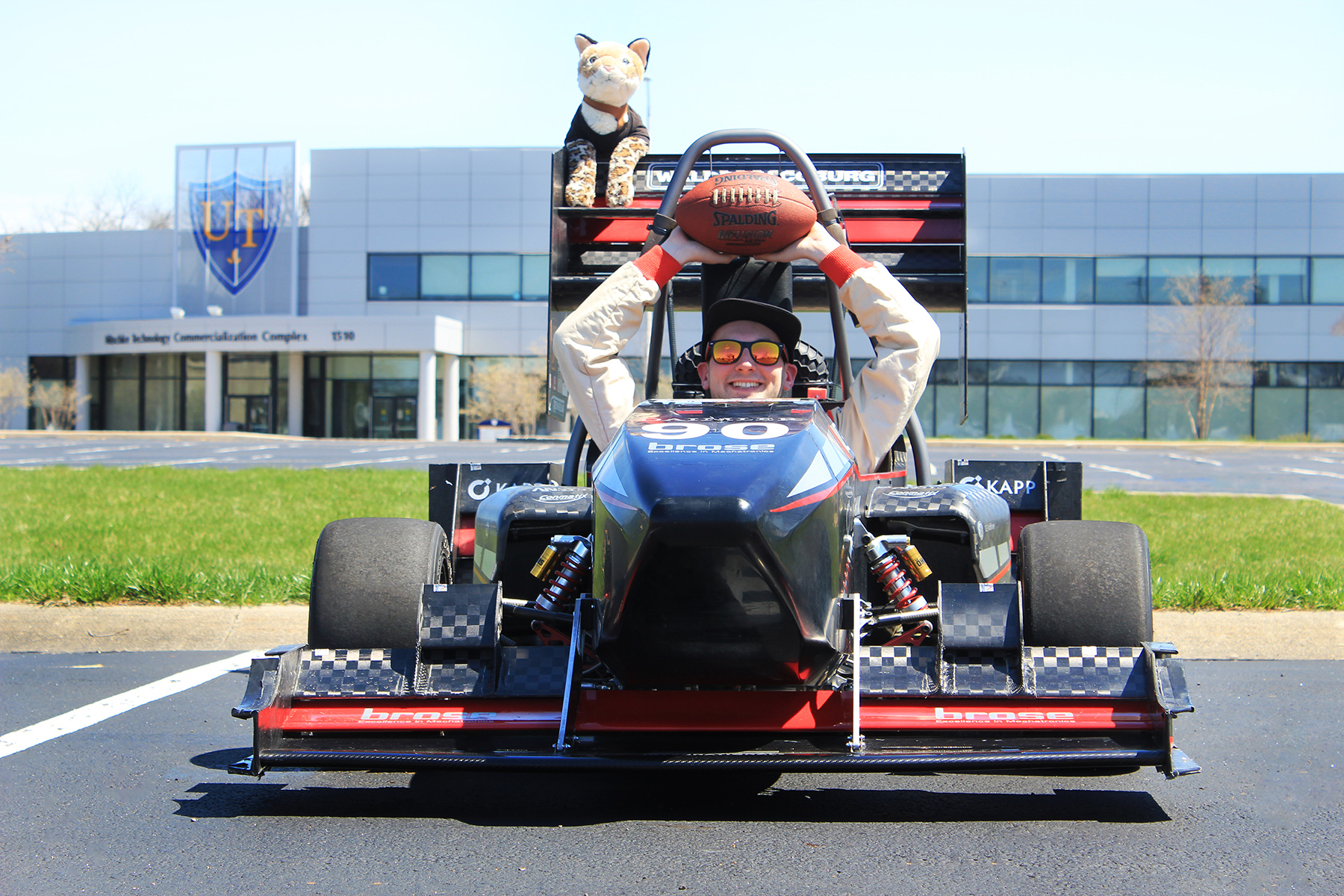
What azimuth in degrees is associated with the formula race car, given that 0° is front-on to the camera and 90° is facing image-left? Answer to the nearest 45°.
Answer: approximately 0°

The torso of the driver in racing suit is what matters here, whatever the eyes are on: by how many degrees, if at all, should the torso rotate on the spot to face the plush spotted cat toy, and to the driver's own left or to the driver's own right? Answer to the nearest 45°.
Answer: approximately 180°

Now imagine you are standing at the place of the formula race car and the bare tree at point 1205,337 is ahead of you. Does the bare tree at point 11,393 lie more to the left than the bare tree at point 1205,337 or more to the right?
left

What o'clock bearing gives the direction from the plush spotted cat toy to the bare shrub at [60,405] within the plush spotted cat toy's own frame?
The bare shrub is roughly at 5 o'clock from the plush spotted cat toy.

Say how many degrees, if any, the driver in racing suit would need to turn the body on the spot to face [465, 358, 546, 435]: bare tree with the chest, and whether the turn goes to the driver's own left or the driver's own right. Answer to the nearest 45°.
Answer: approximately 180°

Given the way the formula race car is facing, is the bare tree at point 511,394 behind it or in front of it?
behind

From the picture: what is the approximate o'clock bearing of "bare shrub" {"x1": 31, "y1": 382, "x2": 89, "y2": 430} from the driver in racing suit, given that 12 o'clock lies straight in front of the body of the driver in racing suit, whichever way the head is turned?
The bare shrub is roughly at 5 o'clock from the driver in racing suit.

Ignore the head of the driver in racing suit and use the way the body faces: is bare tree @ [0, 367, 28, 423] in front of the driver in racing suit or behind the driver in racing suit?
behind

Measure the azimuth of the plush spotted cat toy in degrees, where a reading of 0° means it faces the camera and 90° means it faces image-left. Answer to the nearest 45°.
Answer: approximately 0°

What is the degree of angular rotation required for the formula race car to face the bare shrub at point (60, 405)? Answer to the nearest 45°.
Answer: approximately 135° to its right
